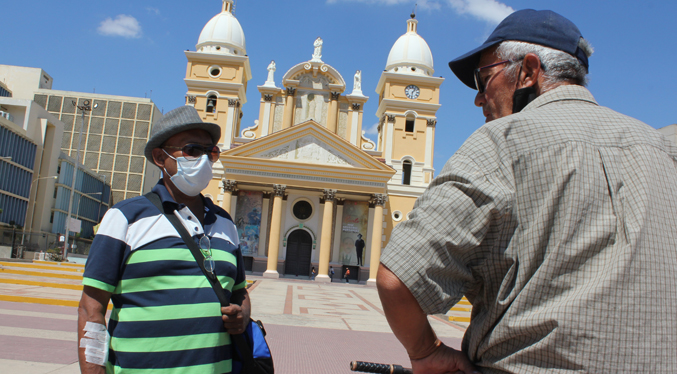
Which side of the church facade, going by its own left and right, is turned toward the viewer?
front

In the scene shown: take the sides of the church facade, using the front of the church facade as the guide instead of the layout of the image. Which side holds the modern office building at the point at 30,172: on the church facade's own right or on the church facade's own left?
on the church facade's own right
